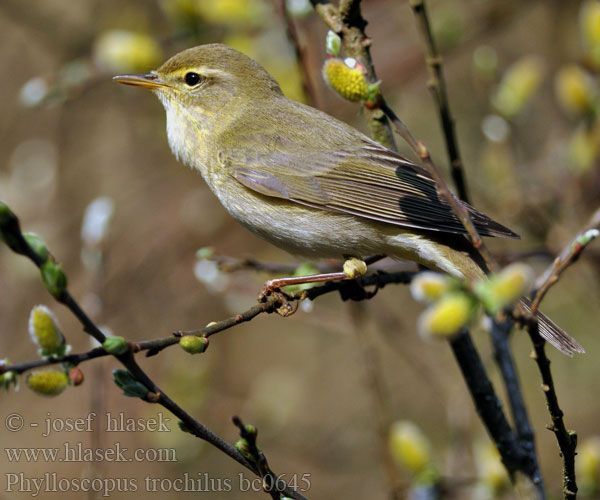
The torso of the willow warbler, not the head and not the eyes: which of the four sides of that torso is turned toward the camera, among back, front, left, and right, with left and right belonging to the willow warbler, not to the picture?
left

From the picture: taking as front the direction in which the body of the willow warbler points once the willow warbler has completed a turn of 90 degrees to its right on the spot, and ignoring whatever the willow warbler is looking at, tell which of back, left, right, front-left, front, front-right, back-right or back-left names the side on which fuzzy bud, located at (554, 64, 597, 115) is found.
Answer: right
